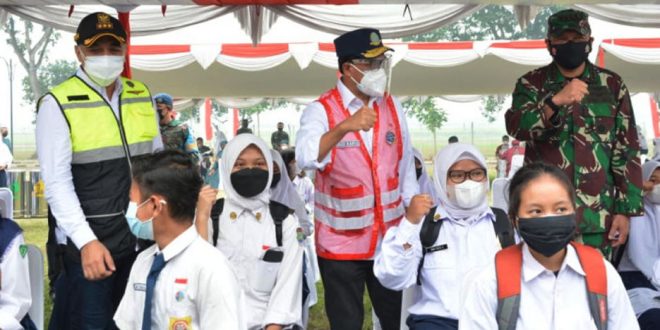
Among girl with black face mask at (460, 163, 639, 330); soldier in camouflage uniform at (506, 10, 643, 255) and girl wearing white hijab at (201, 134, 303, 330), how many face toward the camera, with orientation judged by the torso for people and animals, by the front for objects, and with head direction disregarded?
3

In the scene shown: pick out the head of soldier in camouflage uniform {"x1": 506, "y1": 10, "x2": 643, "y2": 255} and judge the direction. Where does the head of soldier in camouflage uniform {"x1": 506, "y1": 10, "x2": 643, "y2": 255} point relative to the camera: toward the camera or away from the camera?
toward the camera

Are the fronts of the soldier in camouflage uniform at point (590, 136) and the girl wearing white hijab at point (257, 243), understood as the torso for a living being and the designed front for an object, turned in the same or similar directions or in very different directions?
same or similar directions

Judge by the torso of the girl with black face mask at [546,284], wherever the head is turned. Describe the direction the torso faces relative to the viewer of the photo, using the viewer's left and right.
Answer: facing the viewer

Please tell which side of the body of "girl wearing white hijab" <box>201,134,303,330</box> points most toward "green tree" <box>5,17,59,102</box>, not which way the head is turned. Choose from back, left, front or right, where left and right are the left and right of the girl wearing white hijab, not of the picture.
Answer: back

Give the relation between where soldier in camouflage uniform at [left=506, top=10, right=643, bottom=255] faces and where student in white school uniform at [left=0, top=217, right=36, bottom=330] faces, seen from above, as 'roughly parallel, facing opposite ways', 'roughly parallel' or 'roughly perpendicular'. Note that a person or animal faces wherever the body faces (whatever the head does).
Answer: roughly parallel

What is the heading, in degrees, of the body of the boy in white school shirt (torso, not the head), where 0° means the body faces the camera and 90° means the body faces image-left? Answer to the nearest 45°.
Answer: approximately 45°

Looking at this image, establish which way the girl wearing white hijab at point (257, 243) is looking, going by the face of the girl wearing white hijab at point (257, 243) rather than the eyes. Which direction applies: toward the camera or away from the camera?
toward the camera

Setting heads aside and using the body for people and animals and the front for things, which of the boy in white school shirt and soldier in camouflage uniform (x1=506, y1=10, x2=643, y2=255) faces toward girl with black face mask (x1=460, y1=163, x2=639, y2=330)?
the soldier in camouflage uniform

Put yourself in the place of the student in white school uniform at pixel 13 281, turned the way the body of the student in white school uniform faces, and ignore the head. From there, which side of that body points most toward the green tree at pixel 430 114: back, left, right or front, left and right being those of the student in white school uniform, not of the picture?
back

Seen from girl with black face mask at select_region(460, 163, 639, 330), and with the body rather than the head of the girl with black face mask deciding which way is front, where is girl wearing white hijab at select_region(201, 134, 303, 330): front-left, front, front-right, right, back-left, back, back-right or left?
back-right

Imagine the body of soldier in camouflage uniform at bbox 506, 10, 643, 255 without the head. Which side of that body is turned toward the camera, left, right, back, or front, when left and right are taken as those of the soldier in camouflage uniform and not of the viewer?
front

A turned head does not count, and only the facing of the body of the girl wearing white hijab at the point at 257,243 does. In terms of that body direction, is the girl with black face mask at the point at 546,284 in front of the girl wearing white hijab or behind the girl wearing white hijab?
in front
